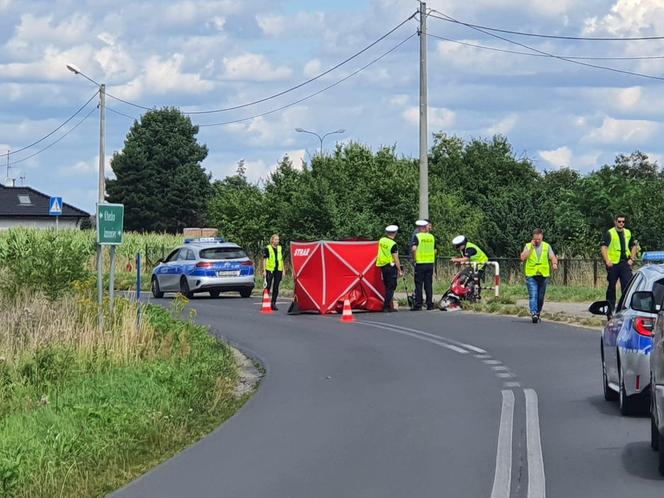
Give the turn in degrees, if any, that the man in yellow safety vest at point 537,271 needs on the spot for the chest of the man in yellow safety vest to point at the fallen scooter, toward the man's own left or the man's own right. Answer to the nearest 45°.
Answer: approximately 135° to the man's own right

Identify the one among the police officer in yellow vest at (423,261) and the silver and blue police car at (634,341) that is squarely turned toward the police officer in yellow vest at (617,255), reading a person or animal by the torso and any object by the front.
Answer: the silver and blue police car

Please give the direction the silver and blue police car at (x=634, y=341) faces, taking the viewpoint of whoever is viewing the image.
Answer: facing away from the viewer
